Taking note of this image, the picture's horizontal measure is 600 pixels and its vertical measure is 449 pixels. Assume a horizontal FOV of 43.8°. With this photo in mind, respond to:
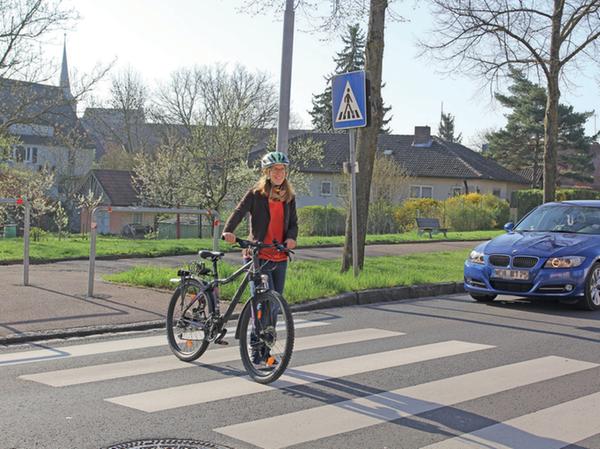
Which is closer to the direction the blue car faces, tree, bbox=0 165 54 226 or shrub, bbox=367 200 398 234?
the tree

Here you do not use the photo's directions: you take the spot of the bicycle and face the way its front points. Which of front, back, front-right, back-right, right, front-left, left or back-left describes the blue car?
left

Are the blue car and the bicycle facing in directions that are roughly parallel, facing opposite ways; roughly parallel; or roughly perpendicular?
roughly perpendicular

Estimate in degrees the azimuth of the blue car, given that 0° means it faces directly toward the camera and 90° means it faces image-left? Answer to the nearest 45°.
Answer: approximately 45°

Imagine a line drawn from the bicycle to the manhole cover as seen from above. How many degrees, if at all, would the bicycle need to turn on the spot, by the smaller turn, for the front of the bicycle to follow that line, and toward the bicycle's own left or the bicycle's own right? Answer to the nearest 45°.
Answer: approximately 45° to the bicycle's own right

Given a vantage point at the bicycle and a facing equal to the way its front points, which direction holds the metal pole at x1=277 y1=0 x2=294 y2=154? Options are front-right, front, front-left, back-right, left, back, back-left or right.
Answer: back-left

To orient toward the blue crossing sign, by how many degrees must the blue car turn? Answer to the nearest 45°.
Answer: approximately 45° to its right

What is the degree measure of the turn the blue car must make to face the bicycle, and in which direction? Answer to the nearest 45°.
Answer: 0° — it already faces it

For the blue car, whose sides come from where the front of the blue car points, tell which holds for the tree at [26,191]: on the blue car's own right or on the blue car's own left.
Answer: on the blue car's own right

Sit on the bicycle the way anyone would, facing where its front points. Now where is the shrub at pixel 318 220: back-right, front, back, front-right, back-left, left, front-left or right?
back-left

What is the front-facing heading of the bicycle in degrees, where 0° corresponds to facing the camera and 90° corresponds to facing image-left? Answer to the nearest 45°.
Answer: approximately 315°

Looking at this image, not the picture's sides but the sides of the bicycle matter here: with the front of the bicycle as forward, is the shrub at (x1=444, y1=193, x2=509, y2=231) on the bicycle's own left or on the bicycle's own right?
on the bicycle's own left

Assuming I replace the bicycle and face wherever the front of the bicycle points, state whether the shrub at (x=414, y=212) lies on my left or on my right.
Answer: on my left

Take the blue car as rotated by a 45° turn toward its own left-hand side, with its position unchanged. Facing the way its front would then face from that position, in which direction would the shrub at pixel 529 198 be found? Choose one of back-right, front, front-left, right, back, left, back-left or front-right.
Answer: back

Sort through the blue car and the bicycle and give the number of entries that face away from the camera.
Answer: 0
